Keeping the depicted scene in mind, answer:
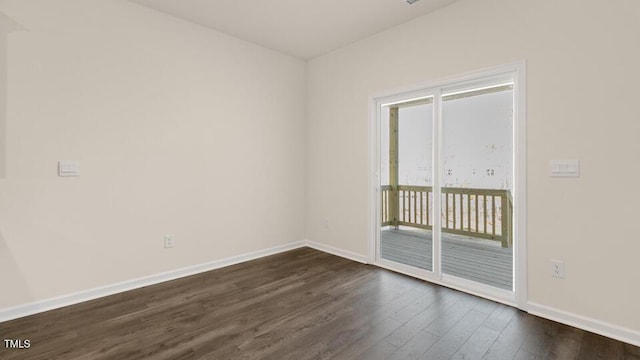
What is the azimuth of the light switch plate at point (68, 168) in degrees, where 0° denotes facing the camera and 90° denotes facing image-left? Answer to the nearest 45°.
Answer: approximately 0°

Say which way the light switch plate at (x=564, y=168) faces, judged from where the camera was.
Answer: facing the viewer

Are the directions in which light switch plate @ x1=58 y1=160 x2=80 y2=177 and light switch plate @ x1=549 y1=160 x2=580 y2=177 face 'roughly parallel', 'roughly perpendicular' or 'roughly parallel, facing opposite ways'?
roughly perpendicular

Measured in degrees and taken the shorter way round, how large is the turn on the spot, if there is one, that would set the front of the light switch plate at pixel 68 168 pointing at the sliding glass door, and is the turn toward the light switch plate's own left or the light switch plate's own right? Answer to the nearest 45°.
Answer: approximately 45° to the light switch plate's own left

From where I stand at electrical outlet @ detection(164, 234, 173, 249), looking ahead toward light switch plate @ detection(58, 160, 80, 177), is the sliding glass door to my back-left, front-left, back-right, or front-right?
back-left

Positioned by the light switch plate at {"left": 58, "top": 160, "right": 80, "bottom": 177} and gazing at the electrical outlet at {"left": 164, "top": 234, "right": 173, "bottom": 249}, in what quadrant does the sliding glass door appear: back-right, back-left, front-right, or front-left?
front-right

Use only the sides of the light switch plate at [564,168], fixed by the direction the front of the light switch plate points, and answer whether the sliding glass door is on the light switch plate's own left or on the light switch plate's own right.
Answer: on the light switch plate's own right

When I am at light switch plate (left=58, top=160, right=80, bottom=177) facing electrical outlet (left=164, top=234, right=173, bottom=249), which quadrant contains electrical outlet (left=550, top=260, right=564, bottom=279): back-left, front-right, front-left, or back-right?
front-right

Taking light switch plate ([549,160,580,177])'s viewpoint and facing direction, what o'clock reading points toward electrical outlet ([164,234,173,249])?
The electrical outlet is roughly at 2 o'clock from the light switch plate.

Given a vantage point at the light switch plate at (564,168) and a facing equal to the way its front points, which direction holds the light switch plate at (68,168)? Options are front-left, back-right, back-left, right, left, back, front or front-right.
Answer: front-right
